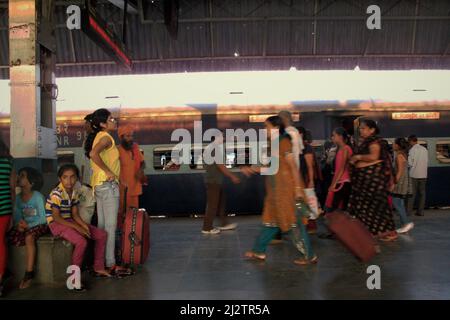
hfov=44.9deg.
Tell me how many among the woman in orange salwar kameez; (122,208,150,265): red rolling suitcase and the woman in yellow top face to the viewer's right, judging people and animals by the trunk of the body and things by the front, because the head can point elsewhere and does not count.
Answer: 2

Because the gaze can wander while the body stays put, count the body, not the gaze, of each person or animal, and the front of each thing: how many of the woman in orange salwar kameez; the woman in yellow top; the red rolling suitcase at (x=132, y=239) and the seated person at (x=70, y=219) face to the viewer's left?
1

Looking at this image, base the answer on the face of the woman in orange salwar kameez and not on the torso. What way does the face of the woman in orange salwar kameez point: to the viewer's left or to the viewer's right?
to the viewer's left

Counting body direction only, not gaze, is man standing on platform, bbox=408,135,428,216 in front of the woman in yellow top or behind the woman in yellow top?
in front

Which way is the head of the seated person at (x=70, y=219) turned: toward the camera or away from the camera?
toward the camera

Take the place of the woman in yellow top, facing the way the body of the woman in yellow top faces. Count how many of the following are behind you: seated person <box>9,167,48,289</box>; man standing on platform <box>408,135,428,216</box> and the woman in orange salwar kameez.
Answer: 1

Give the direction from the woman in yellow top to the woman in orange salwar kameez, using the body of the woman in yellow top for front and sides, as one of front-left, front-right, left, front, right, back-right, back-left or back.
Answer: front

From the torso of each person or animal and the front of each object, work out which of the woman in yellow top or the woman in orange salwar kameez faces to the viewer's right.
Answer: the woman in yellow top

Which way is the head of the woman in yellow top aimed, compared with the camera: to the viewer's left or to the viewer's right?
to the viewer's right

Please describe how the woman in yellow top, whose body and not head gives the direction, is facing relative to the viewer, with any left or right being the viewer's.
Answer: facing to the right of the viewer
